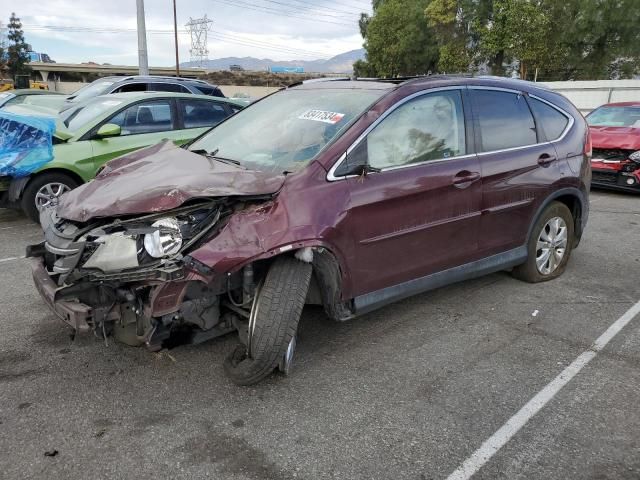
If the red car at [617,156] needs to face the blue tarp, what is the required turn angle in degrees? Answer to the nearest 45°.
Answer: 0° — it already faces it

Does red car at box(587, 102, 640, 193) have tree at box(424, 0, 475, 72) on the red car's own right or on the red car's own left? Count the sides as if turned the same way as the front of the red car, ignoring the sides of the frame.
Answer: on the red car's own right

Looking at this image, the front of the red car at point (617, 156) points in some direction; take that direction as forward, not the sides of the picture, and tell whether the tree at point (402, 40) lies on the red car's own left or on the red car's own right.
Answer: on the red car's own right

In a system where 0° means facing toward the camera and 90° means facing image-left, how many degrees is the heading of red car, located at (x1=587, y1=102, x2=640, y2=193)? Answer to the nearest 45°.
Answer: approximately 45°

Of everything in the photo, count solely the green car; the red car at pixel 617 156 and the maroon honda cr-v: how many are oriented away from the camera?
0

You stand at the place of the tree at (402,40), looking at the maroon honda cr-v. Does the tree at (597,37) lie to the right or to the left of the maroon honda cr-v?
left

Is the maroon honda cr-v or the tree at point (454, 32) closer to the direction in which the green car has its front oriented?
the maroon honda cr-v

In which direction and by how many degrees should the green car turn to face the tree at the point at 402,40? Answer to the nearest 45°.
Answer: approximately 180°

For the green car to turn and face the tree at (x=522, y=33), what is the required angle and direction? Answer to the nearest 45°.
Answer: approximately 180°

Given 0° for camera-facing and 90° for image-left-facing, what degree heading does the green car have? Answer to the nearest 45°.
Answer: approximately 45°

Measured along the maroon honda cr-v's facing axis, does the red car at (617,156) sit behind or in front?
behind

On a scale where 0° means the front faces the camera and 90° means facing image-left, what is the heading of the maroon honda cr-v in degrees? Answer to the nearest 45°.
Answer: approximately 45°
